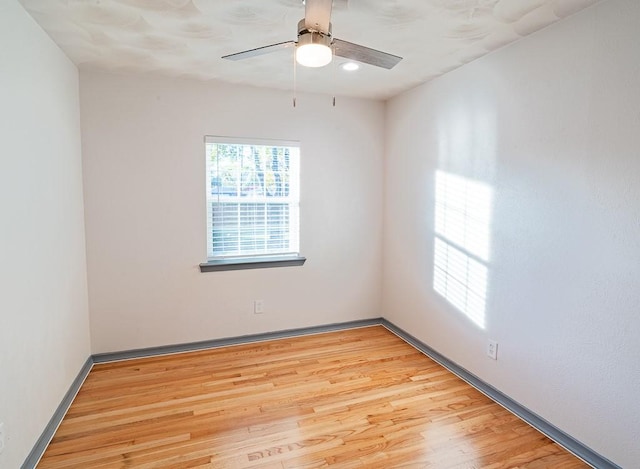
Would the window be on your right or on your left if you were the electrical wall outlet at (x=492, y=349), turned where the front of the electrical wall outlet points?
on your right

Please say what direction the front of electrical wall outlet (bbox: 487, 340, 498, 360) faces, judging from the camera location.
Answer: facing the viewer and to the left of the viewer

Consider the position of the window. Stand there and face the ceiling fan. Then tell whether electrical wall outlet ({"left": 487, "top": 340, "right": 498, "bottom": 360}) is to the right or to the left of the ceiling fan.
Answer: left
